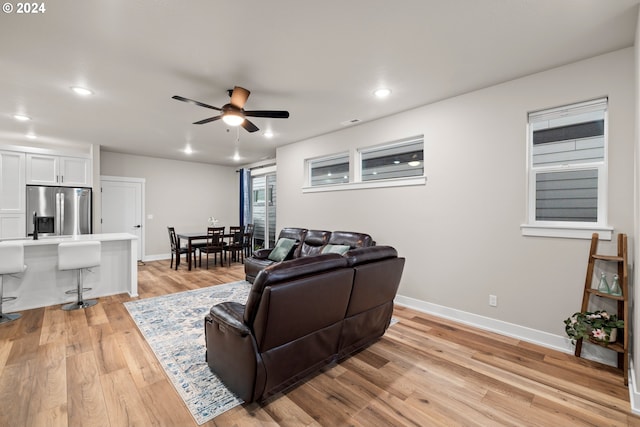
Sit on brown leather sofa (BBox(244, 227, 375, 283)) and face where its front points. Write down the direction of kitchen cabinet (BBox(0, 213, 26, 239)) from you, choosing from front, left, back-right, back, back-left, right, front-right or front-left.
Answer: front-right

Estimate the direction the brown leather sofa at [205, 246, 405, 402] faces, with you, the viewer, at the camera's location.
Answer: facing away from the viewer and to the left of the viewer

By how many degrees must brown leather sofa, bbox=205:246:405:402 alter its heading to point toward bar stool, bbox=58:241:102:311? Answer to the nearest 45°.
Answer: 0° — it already faces it

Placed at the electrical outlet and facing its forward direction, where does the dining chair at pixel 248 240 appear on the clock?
The dining chair is roughly at 2 o'clock from the electrical outlet.

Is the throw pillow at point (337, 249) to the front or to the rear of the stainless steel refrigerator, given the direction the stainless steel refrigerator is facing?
to the front

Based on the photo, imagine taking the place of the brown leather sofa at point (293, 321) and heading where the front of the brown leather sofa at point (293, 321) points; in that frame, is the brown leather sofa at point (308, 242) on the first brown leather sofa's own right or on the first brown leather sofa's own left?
on the first brown leather sofa's own right

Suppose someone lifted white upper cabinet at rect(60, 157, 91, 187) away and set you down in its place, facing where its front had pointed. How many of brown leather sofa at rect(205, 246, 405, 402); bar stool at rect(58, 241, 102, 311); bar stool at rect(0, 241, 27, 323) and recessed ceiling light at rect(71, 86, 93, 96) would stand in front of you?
4

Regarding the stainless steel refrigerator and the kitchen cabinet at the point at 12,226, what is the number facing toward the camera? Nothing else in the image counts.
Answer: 2

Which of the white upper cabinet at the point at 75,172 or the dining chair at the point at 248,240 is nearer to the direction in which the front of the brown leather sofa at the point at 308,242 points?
the white upper cabinet

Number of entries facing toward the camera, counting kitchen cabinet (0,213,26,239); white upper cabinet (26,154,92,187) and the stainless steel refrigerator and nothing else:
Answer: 3

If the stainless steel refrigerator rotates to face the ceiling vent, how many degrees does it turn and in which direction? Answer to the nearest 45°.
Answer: approximately 45° to its left

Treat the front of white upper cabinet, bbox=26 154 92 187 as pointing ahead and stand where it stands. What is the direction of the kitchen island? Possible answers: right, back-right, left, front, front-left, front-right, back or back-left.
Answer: front

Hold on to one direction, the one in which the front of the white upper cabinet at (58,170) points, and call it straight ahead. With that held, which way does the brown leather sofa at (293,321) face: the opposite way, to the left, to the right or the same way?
the opposite way

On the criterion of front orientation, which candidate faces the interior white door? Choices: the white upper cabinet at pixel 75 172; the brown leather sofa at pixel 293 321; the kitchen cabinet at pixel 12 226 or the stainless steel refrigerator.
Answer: the brown leather sofa

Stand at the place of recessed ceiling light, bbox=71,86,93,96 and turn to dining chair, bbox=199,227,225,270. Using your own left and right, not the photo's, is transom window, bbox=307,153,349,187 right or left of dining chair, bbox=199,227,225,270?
right

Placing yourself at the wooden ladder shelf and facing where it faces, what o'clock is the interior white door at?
The interior white door is roughly at 1 o'clock from the wooden ladder shelf.

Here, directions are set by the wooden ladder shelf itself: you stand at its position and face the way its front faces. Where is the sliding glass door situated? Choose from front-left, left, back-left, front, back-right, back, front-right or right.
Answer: front-right

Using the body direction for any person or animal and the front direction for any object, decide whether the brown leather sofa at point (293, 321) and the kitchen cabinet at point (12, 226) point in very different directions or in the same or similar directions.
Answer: very different directions

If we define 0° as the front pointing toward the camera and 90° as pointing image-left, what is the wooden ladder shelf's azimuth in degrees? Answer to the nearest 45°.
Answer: approximately 45°

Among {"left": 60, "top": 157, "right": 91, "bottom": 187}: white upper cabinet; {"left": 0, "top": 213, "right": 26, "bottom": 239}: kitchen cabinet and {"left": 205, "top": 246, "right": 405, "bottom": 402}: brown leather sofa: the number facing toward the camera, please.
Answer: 2
